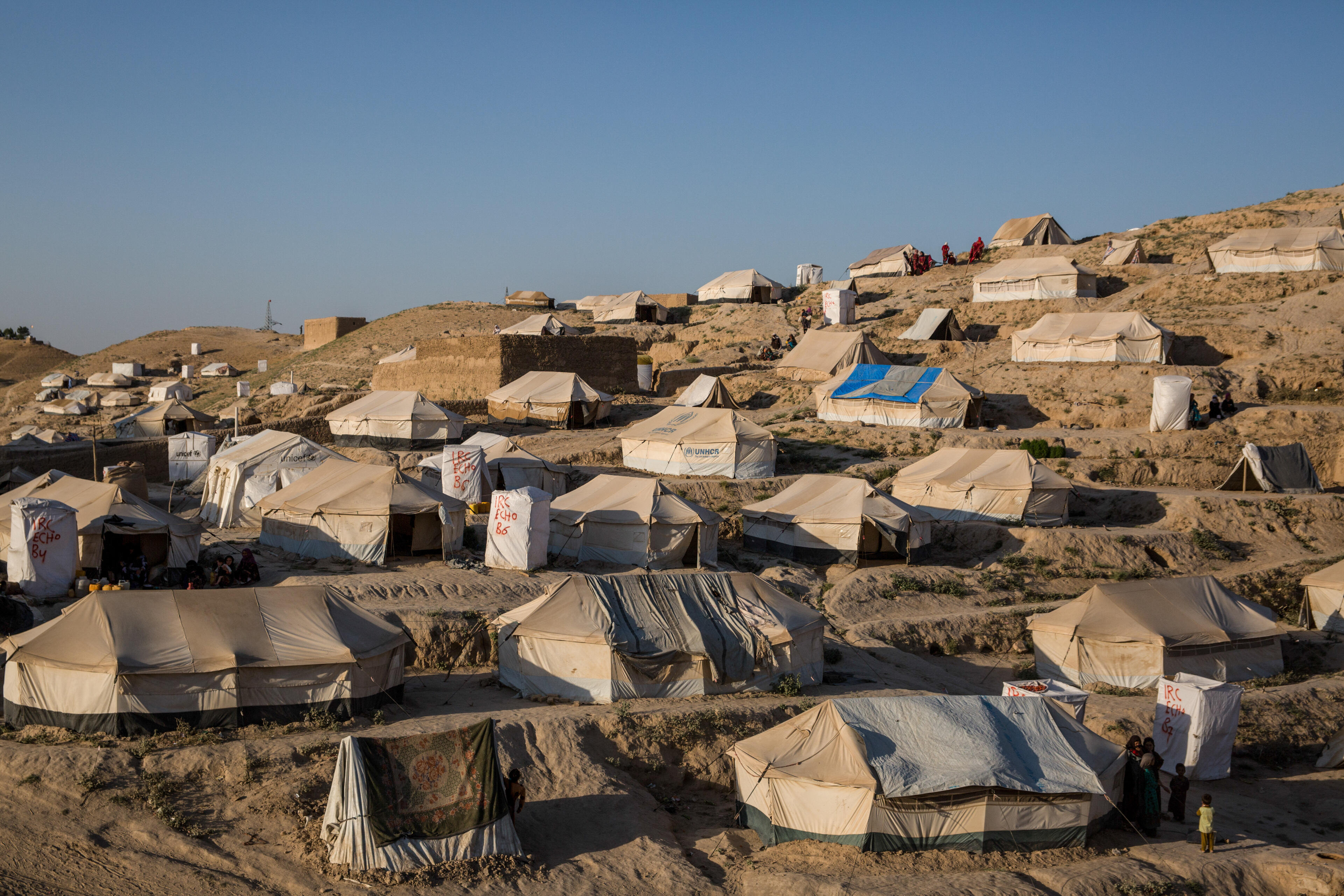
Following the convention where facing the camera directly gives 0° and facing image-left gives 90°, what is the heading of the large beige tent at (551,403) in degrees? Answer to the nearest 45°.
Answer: approximately 315°

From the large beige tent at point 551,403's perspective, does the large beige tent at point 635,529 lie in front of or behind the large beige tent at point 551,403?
in front

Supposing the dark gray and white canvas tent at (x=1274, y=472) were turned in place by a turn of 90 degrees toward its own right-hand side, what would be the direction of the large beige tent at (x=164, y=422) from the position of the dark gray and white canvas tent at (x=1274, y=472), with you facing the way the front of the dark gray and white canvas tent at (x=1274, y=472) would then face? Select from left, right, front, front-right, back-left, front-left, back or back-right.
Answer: front-left

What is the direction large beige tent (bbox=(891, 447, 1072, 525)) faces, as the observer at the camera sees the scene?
facing the viewer and to the right of the viewer

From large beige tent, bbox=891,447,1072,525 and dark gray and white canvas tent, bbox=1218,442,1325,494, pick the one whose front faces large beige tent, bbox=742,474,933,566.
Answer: the dark gray and white canvas tent

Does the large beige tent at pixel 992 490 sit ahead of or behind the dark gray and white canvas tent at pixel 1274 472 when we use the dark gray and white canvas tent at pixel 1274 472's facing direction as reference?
ahead

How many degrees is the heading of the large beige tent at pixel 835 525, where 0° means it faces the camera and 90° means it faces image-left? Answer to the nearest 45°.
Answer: approximately 315°

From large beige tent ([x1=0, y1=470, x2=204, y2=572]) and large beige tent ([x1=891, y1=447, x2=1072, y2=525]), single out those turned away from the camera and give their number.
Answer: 0

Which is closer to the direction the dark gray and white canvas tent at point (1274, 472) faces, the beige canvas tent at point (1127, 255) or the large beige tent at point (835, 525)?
the large beige tent

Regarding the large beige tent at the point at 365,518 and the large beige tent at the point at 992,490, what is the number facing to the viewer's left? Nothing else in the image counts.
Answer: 0

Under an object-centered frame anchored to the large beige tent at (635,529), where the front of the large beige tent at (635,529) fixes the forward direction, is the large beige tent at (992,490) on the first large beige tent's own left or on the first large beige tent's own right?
on the first large beige tent's own left

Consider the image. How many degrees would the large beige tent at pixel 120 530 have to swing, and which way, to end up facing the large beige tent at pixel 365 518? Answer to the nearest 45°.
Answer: approximately 45° to its left

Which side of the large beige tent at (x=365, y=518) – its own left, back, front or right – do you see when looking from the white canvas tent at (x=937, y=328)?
left

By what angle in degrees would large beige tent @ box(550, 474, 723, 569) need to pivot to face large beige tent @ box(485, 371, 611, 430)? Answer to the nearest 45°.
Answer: approximately 135° to its left
